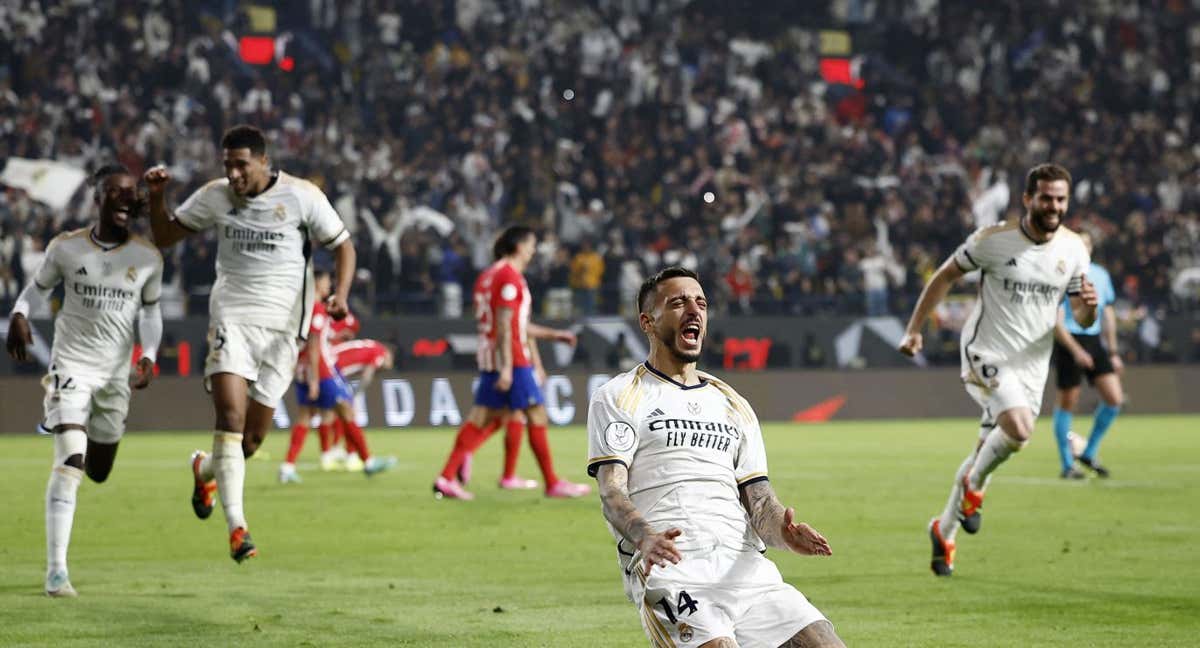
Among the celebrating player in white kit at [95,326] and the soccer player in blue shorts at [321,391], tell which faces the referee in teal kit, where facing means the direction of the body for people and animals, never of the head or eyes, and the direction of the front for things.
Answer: the soccer player in blue shorts

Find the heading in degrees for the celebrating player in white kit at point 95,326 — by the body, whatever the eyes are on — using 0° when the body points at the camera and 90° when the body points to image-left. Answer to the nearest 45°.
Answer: approximately 0°

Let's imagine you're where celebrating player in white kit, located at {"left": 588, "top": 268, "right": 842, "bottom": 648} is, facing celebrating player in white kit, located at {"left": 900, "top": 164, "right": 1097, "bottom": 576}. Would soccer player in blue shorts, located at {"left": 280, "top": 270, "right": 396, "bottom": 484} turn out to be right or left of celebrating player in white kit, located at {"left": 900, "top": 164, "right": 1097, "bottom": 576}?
left

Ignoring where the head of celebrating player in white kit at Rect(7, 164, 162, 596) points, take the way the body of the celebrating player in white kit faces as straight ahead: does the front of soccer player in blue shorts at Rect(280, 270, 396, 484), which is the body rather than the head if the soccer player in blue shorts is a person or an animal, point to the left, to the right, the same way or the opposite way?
to the left

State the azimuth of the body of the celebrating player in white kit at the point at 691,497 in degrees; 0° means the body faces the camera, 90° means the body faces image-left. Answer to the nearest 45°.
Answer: approximately 315°

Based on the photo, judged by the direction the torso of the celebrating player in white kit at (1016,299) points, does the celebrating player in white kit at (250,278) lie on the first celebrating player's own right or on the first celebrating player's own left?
on the first celebrating player's own right

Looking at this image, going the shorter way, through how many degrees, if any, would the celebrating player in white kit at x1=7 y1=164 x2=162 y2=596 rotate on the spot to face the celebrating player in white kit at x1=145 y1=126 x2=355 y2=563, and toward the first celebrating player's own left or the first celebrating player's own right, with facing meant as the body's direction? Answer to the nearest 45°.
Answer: approximately 90° to the first celebrating player's own left

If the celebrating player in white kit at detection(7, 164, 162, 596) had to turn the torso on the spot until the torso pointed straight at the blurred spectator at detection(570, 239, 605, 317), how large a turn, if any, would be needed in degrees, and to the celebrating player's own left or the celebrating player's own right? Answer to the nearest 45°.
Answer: approximately 135° to the celebrating player's own left

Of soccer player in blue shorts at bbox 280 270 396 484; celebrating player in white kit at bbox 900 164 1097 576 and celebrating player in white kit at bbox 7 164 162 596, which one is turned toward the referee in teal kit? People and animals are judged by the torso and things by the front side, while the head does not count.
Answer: the soccer player in blue shorts

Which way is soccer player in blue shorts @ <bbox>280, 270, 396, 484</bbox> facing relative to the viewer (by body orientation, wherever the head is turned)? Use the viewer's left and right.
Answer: facing to the right of the viewer

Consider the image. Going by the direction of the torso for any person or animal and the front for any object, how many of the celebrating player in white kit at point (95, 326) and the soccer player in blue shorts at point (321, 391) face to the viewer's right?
1

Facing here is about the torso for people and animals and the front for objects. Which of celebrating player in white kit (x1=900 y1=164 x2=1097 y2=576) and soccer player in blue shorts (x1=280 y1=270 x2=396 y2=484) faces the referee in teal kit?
the soccer player in blue shorts

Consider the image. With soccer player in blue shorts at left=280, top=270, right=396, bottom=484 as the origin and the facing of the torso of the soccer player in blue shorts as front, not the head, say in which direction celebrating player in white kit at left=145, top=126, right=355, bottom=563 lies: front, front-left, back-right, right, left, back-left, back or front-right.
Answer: right
